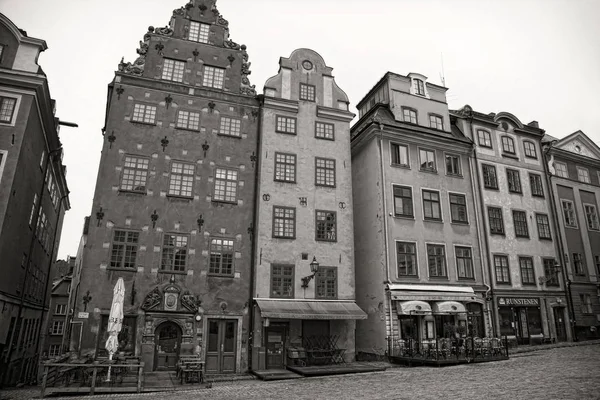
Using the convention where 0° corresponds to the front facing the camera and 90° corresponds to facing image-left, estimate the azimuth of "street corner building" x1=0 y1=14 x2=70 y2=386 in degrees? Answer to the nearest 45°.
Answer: approximately 0°

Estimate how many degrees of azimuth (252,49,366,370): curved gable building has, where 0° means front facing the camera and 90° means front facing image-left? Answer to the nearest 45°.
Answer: approximately 0°

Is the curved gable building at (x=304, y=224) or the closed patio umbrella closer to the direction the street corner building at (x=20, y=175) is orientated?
the closed patio umbrella

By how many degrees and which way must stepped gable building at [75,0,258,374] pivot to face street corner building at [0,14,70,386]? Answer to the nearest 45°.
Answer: approximately 90° to its right

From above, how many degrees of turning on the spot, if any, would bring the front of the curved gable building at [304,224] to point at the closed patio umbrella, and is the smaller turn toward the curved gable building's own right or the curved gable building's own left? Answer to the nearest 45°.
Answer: approximately 45° to the curved gable building's own right

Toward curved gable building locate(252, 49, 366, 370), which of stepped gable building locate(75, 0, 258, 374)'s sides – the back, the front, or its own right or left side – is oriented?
left

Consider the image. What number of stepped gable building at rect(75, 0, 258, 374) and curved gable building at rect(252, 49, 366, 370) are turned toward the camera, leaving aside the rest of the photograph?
2

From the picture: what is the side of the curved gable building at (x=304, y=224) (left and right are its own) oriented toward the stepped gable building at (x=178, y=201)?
right

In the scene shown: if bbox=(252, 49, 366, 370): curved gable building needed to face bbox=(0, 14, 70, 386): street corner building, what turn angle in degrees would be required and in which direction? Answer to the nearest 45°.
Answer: approximately 90° to its right

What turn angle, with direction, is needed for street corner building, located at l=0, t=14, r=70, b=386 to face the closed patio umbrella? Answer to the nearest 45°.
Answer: approximately 45° to its left
